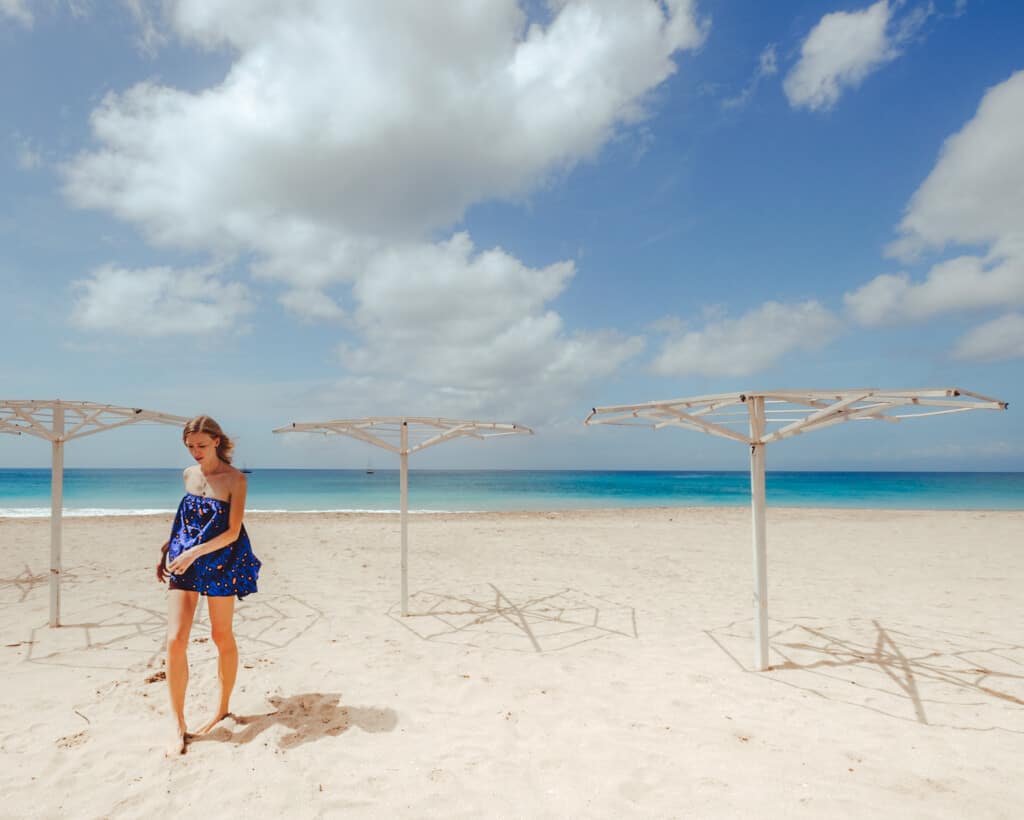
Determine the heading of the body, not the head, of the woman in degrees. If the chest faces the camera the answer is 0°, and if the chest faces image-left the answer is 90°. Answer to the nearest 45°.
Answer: approximately 45°

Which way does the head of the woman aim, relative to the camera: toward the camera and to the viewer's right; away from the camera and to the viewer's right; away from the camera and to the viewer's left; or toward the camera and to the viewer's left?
toward the camera and to the viewer's left
